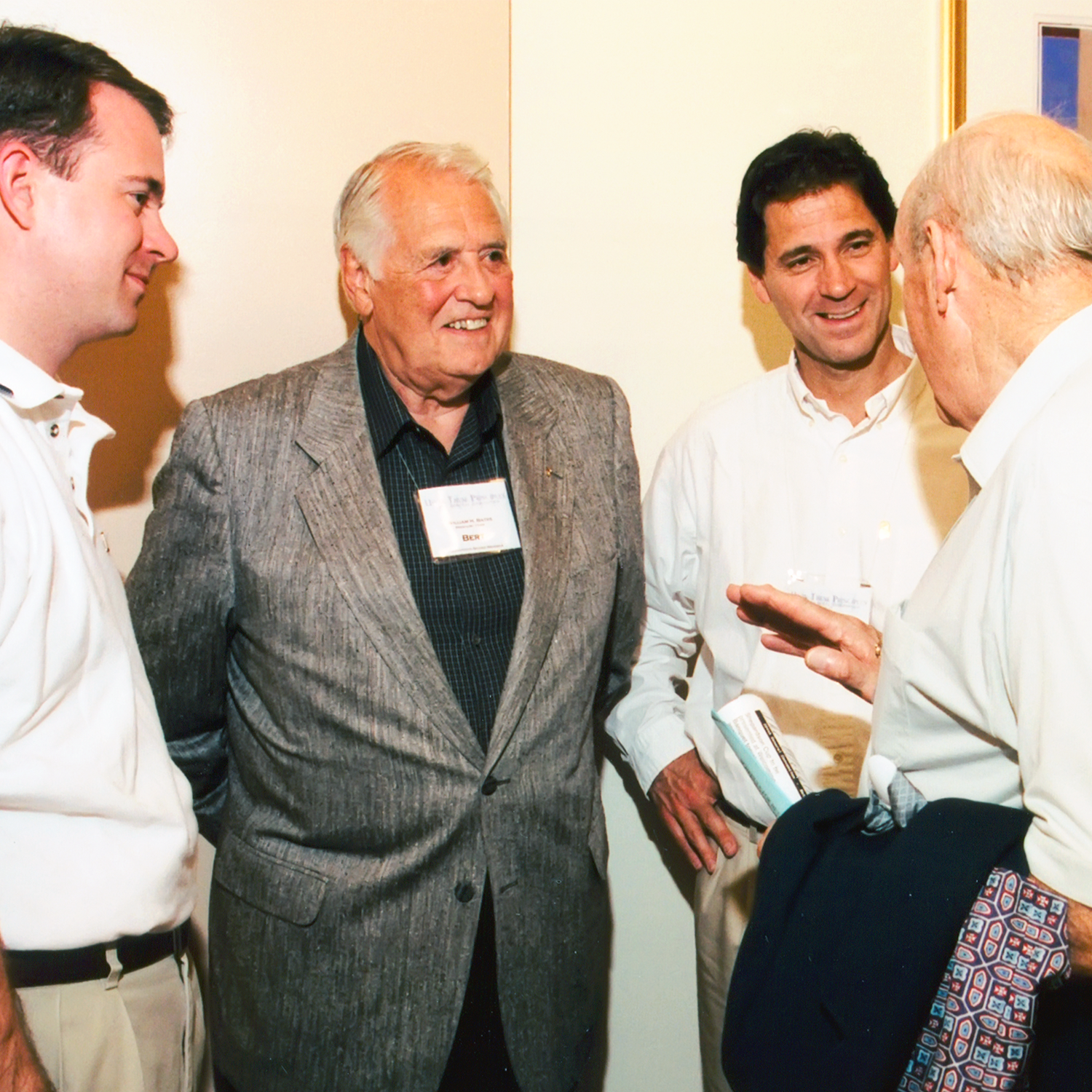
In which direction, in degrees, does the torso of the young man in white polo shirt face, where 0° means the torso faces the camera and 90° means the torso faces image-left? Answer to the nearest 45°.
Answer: approximately 270°

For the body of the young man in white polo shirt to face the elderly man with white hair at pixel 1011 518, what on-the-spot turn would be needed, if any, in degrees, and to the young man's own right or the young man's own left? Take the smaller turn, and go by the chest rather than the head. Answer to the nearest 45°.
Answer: approximately 45° to the young man's own right

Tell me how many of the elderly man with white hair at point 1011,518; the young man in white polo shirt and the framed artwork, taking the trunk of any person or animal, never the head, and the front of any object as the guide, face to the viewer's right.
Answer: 1

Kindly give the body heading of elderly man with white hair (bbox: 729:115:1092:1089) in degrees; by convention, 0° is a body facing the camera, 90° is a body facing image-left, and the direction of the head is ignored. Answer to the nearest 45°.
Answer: approximately 135°

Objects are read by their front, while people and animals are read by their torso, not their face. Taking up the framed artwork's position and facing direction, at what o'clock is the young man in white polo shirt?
The young man in white polo shirt is roughly at 1 o'clock from the framed artwork.

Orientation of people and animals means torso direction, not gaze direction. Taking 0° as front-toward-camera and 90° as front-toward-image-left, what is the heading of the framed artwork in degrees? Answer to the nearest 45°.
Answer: approximately 0°

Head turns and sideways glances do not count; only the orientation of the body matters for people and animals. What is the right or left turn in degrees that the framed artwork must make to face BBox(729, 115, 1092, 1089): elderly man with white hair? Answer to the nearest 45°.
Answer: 0° — it already faces them

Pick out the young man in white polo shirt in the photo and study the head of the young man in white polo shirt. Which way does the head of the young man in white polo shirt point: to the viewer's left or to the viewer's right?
to the viewer's right

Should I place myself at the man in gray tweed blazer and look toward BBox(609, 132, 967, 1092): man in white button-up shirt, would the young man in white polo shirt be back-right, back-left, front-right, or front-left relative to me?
back-right

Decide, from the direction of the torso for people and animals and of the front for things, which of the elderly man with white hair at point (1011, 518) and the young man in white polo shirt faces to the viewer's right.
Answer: the young man in white polo shirt

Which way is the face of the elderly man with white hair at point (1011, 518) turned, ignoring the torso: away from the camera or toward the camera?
away from the camera

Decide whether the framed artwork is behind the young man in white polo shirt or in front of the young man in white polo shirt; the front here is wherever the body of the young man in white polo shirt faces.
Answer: in front

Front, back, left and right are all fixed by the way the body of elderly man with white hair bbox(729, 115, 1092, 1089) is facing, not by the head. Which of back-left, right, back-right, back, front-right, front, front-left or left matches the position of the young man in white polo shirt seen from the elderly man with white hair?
front-left
